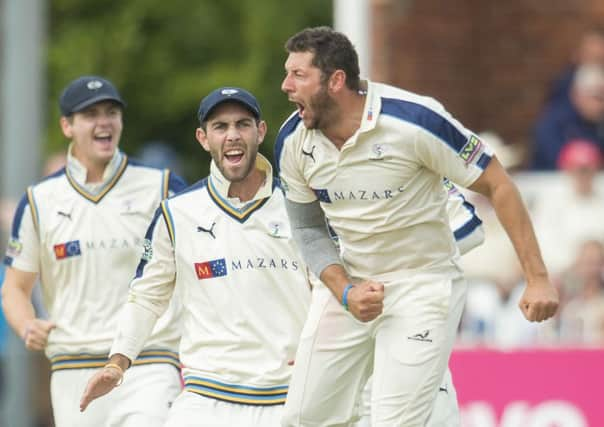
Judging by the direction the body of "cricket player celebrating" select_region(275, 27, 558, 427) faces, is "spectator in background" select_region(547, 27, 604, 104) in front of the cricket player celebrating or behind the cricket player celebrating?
behind

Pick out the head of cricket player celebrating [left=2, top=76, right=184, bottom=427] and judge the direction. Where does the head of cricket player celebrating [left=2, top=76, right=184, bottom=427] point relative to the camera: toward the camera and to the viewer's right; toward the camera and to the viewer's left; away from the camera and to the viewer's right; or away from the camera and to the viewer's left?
toward the camera and to the viewer's right

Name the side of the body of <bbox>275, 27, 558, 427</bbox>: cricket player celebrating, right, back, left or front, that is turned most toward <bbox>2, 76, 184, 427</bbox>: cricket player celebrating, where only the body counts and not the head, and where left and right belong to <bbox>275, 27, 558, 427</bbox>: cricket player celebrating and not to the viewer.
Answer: right

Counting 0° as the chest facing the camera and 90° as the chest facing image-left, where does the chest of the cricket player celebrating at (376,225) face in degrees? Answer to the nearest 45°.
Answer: approximately 45°

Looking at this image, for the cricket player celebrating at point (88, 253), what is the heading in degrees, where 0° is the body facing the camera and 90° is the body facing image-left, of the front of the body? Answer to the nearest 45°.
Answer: approximately 0°

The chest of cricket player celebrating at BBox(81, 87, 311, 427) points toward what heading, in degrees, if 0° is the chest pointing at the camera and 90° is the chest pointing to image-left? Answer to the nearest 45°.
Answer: approximately 0°

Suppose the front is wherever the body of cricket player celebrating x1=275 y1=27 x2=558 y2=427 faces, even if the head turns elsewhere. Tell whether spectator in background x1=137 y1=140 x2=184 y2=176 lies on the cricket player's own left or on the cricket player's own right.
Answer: on the cricket player's own right
